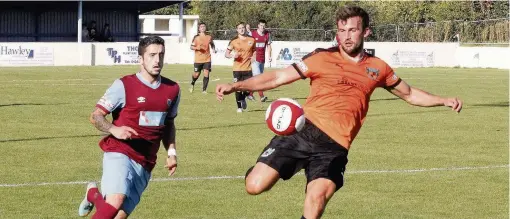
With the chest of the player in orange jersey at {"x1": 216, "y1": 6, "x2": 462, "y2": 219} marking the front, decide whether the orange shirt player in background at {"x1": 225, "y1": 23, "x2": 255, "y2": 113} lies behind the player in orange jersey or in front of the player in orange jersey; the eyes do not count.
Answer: behind

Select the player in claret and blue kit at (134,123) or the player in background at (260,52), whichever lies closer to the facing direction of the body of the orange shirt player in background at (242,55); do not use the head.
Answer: the player in claret and blue kit

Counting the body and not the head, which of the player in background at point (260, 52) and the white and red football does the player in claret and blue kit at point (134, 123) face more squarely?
the white and red football

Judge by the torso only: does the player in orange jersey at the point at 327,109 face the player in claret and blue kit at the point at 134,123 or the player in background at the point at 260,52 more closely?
the player in claret and blue kit

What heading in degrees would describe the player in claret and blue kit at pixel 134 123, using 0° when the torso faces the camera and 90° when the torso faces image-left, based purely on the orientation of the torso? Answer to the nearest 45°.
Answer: approximately 315°

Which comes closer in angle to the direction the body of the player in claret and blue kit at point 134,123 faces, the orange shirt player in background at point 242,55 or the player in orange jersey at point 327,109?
the player in orange jersey
